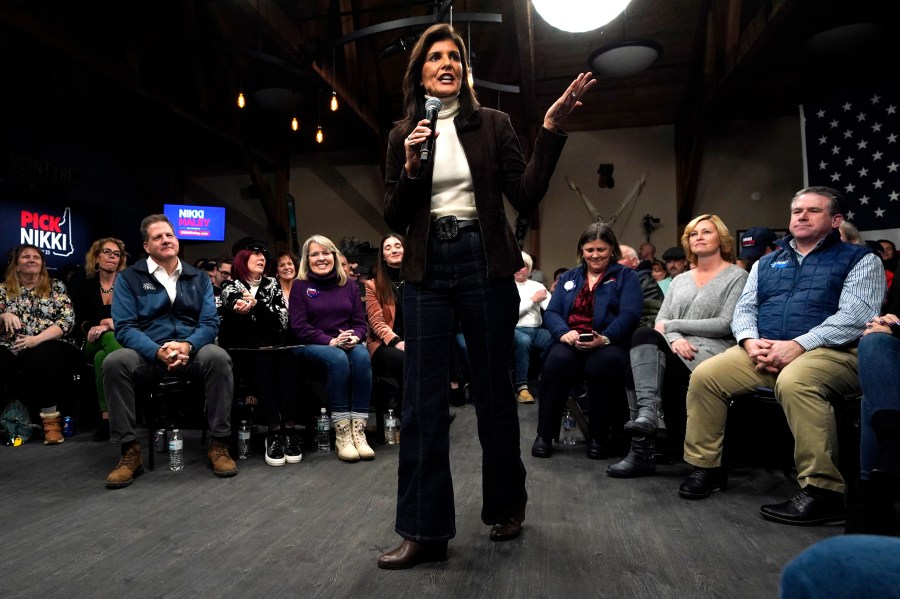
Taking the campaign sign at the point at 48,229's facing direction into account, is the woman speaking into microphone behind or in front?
in front

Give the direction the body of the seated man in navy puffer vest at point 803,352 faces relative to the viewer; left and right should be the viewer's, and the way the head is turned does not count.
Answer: facing the viewer and to the left of the viewer

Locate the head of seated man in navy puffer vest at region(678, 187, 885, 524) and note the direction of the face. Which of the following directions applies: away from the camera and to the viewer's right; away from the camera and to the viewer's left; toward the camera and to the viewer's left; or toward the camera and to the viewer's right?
toward the camera and to the viewer's left

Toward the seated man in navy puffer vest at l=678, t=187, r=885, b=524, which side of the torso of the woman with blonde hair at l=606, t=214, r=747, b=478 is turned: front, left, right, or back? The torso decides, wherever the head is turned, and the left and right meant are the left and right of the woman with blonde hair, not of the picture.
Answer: left

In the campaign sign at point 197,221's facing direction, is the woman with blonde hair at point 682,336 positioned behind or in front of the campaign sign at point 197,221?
in front

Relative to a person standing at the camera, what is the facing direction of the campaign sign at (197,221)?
facing the viewer

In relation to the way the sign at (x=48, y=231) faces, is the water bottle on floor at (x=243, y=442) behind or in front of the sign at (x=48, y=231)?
in front

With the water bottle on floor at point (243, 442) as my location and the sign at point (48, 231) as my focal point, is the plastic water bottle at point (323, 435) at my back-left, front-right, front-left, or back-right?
back-right

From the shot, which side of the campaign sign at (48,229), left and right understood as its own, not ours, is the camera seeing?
front

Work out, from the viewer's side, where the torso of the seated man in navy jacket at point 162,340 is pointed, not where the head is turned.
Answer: toward the camera
